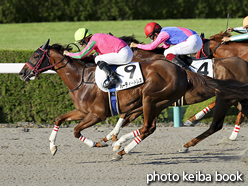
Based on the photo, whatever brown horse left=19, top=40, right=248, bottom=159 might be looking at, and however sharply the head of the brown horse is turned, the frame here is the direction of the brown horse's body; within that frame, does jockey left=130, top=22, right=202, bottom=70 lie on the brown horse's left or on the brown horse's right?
on the brown horse's right

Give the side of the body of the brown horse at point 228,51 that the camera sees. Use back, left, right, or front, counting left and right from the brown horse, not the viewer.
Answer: left

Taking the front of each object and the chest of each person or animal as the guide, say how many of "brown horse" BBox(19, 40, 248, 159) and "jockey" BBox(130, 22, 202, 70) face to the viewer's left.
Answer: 2

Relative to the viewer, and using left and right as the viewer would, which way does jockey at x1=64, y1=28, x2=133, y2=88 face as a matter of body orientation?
facing to the left of the viewer

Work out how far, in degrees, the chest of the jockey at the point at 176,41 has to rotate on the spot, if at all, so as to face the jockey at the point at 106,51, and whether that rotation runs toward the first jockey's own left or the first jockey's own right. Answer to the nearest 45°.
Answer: approximately 45° to the first jockey's own left

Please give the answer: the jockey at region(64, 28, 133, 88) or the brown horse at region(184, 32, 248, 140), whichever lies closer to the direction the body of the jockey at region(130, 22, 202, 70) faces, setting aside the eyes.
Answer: the jockey

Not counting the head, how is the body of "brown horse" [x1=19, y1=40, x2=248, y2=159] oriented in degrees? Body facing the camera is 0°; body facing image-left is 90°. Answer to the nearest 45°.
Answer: approximately 90°

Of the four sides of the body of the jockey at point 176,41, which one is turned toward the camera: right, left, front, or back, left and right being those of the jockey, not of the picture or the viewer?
left

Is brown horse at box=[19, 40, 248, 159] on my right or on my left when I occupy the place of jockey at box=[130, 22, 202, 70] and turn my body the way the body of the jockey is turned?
on my left
